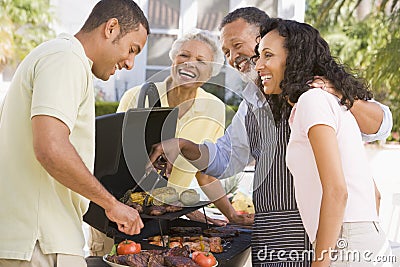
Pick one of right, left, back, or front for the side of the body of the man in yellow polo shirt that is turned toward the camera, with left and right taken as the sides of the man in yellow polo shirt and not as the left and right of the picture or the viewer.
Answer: right

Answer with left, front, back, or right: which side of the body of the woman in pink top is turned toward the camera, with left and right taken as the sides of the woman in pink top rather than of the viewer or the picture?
left

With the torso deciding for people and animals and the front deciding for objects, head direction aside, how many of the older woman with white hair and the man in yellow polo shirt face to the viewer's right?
1

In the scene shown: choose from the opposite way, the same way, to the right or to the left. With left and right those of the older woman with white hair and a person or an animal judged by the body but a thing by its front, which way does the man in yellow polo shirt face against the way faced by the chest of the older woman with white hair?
to the left

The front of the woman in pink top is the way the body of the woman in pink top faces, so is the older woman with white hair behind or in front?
in front

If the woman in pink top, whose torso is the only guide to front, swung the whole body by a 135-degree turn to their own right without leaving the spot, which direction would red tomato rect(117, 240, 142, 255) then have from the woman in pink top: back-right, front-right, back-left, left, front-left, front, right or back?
back-left

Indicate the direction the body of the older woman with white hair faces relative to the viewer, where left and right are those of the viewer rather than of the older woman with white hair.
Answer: facing the viewer

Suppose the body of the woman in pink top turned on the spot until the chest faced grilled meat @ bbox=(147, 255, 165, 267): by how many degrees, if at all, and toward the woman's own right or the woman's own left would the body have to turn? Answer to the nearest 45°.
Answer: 0° — they already face it

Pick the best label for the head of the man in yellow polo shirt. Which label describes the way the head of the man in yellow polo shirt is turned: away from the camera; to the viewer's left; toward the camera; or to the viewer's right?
to the viewer's right

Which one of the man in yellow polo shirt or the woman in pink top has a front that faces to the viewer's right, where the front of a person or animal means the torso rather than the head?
the man in yellow polo shirt
